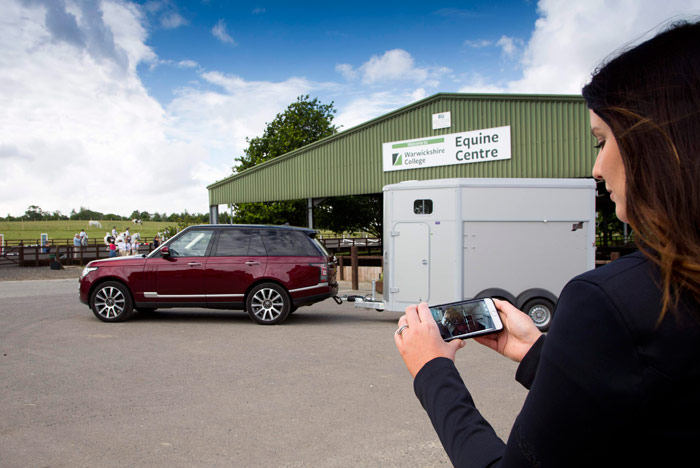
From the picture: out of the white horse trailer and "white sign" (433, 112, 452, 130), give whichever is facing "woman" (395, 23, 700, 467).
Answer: the white sign

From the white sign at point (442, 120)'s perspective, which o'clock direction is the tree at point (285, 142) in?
The tree is roughly at 5 o'clock from the white sign.

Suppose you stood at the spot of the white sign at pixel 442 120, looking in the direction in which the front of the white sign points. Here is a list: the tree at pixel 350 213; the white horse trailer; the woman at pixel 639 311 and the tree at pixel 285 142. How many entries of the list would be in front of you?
2

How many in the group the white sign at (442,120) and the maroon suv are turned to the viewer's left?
1

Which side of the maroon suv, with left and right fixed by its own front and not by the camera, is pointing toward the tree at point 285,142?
right

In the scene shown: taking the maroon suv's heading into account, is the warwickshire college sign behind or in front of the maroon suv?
behind

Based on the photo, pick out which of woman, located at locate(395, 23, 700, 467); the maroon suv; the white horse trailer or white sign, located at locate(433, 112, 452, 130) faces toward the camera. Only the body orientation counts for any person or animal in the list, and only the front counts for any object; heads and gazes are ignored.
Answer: the white sign

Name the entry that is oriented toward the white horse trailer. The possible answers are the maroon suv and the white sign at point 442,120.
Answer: the white sign

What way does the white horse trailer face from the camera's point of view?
to the viewer's left

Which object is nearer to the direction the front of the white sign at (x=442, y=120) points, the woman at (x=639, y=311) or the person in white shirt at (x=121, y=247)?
the woman

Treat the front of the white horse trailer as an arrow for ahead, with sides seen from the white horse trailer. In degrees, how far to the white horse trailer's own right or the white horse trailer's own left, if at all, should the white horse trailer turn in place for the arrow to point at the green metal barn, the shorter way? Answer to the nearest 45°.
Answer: approximately 90° to the white horse trailer's own right

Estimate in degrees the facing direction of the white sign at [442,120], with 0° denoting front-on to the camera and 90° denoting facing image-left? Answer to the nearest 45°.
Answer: approximately 0°

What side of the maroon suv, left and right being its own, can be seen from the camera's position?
left

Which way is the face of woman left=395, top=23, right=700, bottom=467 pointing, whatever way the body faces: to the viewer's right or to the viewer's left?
to the viewer's left

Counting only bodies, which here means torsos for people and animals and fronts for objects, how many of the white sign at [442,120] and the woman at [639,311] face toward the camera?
1
